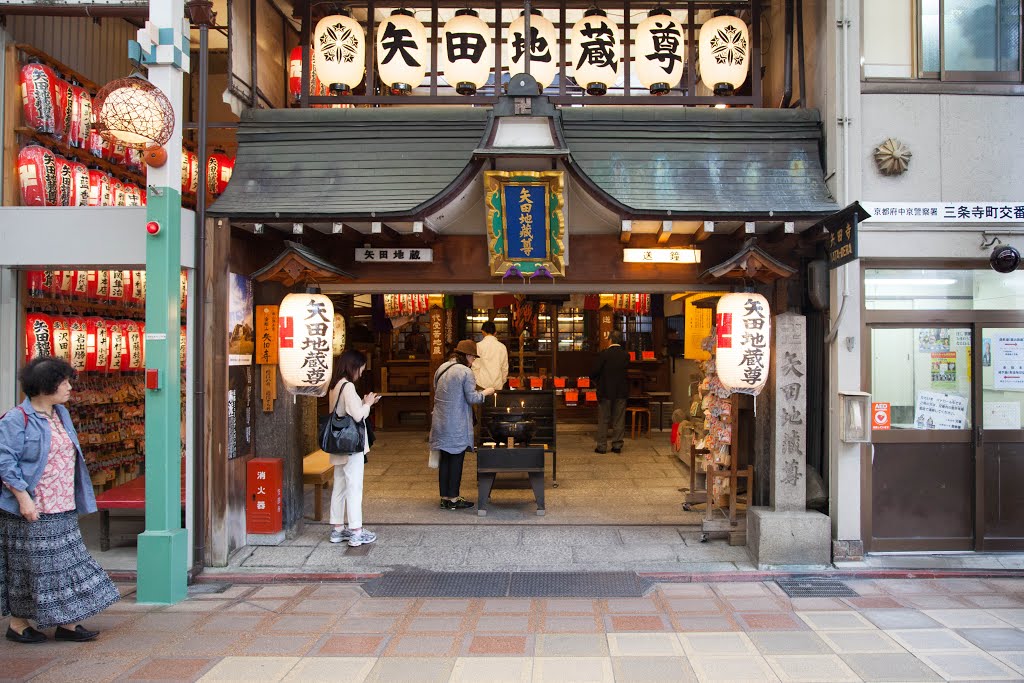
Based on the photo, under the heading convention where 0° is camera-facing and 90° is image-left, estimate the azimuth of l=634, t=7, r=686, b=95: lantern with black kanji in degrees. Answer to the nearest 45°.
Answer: approximately 0°

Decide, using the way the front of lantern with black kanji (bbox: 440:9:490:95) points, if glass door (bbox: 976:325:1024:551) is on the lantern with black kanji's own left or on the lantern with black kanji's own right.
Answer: on the lantern with black kanji's own left

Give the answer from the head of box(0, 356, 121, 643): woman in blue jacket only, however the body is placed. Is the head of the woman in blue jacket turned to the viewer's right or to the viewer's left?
to the viewer's right

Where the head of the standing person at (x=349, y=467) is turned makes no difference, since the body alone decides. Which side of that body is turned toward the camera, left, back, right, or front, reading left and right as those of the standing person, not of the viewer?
right

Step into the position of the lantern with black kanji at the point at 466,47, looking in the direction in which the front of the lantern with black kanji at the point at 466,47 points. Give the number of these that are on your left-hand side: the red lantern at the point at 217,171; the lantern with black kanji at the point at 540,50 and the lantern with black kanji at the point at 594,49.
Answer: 2

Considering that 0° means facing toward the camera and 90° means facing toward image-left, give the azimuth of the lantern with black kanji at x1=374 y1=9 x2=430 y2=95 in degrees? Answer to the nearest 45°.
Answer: approximately 0°

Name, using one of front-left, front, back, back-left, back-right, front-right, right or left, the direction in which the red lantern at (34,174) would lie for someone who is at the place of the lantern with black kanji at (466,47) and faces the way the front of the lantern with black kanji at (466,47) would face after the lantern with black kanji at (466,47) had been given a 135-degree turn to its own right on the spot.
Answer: front-left
